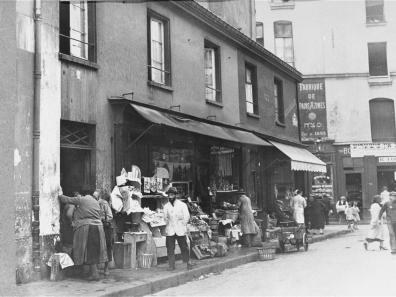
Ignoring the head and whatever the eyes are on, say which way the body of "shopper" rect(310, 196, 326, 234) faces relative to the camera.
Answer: away from the camera

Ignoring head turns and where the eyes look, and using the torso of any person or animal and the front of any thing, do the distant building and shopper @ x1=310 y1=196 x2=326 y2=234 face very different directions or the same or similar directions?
very different directions

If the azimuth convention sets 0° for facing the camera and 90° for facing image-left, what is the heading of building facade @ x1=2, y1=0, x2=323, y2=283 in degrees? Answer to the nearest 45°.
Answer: approximately 315°

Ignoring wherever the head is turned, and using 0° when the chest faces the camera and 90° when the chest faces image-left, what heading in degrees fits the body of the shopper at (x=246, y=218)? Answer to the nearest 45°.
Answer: approximately 135°

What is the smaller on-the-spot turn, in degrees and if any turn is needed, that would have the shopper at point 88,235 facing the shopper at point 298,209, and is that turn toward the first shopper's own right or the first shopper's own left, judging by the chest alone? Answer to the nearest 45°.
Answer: approximately 90° to the first shopper's own right

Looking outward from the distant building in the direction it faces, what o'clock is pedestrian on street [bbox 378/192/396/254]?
The pedestrian on street is roughly at 12 o'clock from the distant building.

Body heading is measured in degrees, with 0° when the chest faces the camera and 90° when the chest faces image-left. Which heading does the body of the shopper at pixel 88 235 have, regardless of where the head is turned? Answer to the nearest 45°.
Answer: approximately 135°
